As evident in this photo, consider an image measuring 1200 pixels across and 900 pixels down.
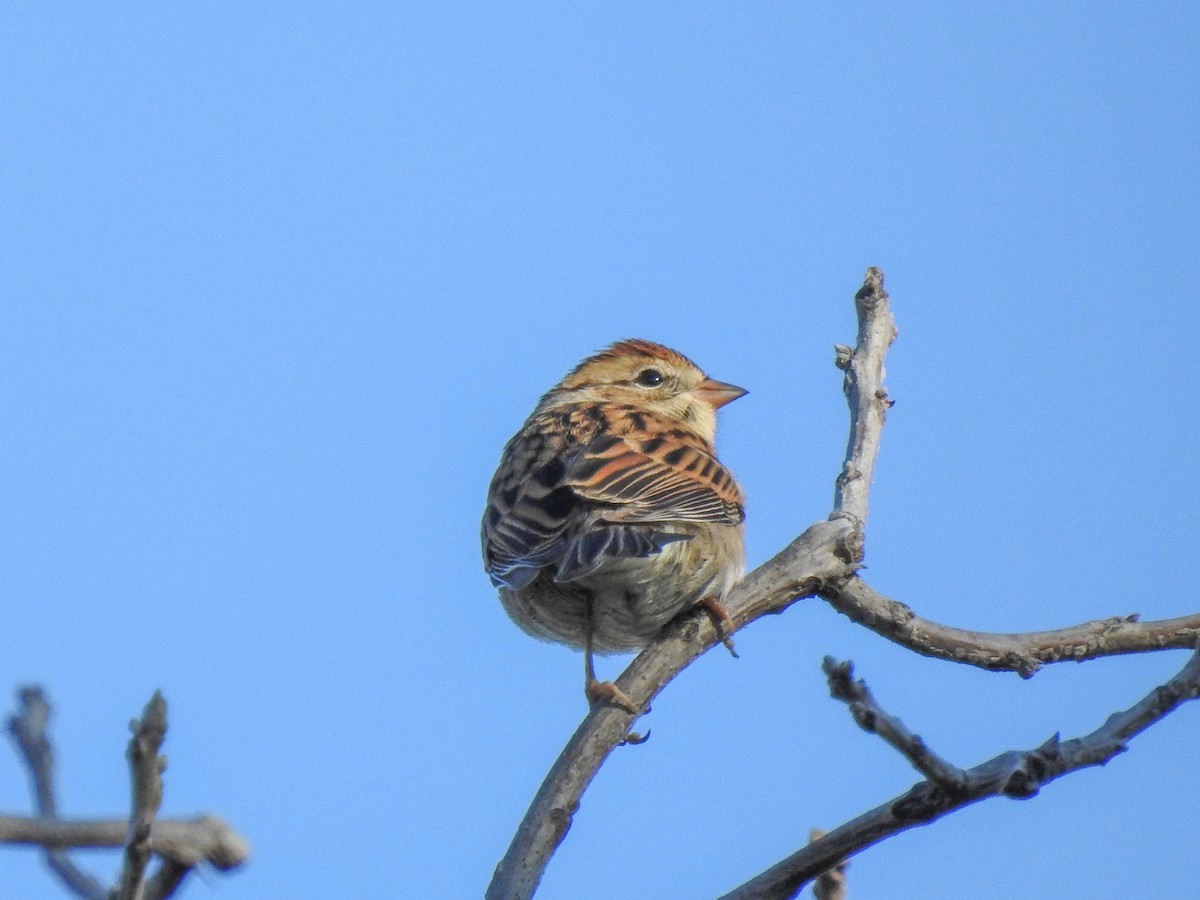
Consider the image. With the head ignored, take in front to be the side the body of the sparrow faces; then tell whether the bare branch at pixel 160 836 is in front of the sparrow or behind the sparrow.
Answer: behind

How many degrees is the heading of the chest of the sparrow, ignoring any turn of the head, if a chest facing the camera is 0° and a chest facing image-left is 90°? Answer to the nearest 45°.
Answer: approximately 225°

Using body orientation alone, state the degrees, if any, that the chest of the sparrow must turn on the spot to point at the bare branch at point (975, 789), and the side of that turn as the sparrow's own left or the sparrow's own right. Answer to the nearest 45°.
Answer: approximately 135° to the sparrow's own right

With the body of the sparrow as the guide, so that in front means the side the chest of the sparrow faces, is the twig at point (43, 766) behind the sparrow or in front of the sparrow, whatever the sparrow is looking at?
behind
